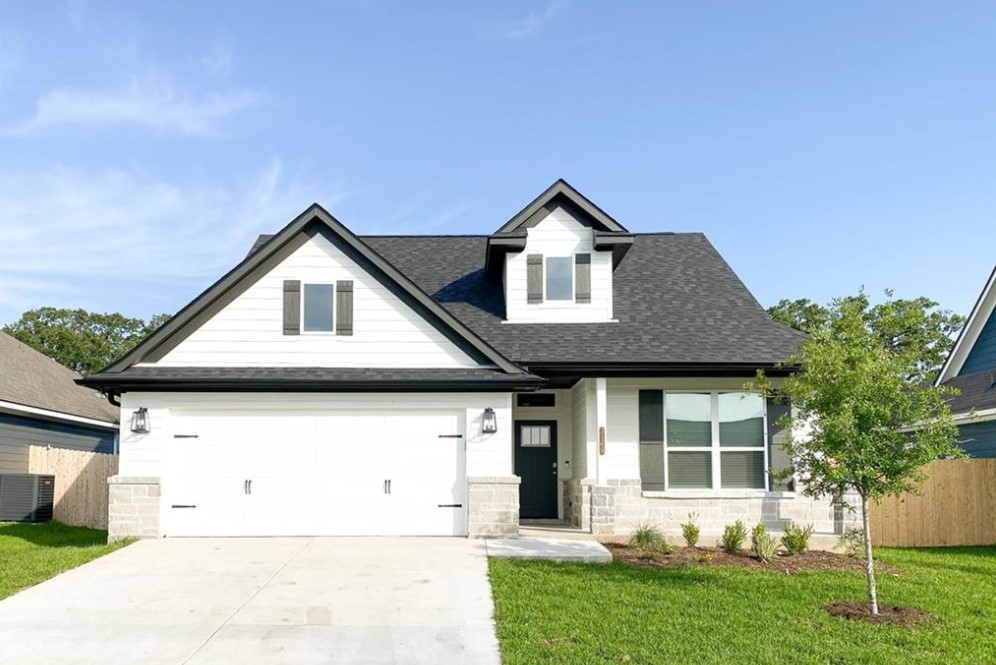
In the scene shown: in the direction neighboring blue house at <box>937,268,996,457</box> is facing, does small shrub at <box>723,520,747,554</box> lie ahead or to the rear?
ahead

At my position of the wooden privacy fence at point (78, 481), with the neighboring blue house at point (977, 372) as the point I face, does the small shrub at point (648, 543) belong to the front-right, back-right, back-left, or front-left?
front-right

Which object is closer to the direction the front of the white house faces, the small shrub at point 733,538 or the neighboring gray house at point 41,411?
the small shrub

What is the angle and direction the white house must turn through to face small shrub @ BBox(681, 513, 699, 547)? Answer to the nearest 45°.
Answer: approximately 90° to its left

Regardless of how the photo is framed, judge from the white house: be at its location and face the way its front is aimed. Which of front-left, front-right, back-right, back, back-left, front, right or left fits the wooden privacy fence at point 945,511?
left

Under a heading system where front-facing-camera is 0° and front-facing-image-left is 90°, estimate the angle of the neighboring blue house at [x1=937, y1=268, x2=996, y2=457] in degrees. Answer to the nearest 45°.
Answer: approximately 0°

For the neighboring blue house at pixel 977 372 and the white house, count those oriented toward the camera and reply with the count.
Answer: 2

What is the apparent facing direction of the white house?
toward the camera

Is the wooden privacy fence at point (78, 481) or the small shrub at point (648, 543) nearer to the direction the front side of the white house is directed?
the small shrub
